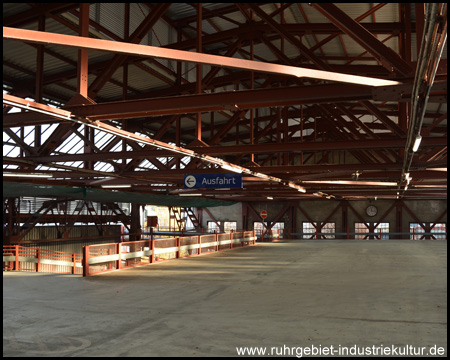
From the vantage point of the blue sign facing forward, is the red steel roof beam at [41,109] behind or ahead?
ahead

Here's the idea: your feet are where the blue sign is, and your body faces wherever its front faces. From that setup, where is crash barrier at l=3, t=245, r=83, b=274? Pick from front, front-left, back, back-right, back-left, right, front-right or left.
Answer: right

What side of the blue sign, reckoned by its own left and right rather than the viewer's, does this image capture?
front
